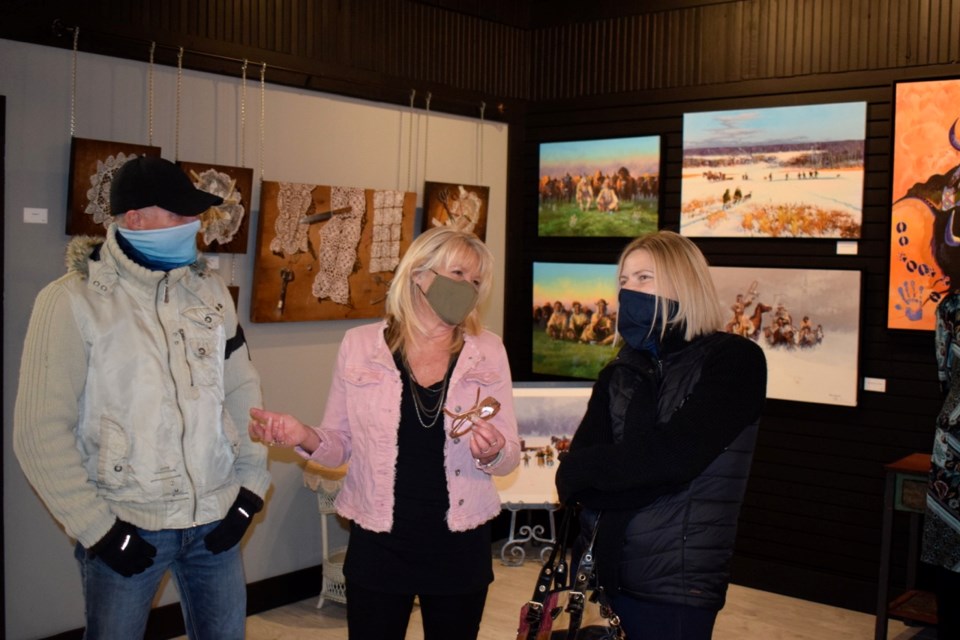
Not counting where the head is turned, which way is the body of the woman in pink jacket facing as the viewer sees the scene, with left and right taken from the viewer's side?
facing the viewer

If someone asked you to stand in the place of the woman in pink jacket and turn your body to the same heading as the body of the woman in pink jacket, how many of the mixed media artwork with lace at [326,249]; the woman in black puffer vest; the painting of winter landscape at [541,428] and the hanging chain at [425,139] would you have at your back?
3

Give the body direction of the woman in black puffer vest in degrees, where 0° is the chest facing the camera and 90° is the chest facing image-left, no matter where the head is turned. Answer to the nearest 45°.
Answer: approximately 45°

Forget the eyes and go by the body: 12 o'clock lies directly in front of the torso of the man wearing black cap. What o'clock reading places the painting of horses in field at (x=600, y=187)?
The painting of horses in field is roughly at 9 o'clock from the man wearing black cap.

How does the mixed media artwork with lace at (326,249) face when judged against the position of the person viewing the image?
facing the viewer and to the right of the viewer

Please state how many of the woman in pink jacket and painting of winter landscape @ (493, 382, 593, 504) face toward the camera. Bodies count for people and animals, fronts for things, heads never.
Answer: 2

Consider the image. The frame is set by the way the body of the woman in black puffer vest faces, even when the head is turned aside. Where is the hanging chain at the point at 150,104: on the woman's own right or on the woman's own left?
on the woman's own right

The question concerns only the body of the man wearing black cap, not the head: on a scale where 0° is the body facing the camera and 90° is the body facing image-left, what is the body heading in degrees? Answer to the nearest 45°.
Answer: approximately 315°

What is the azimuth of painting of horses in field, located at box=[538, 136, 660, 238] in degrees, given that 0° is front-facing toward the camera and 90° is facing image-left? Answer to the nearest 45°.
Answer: approximately 45°

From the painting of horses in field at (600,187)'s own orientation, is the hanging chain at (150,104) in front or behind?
in front

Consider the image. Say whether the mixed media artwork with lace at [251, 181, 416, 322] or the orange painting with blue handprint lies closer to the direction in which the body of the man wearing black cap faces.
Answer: the orange painting with blue handprint

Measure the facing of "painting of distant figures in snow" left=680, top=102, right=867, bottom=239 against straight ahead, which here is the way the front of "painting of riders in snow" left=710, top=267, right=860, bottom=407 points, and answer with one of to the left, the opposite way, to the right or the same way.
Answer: the same way

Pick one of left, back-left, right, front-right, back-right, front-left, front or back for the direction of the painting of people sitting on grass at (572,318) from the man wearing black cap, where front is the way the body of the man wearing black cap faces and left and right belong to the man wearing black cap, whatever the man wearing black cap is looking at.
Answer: left

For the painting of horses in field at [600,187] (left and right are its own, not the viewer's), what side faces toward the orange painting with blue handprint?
left

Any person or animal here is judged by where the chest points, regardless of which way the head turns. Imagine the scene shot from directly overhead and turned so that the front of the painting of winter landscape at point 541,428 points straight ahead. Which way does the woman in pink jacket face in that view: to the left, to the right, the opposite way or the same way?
the same way

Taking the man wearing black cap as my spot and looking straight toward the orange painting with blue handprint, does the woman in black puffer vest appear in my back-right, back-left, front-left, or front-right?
front-right

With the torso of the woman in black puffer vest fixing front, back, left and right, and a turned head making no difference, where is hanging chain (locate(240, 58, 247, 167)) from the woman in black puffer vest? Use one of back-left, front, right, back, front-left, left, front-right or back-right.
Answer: right
